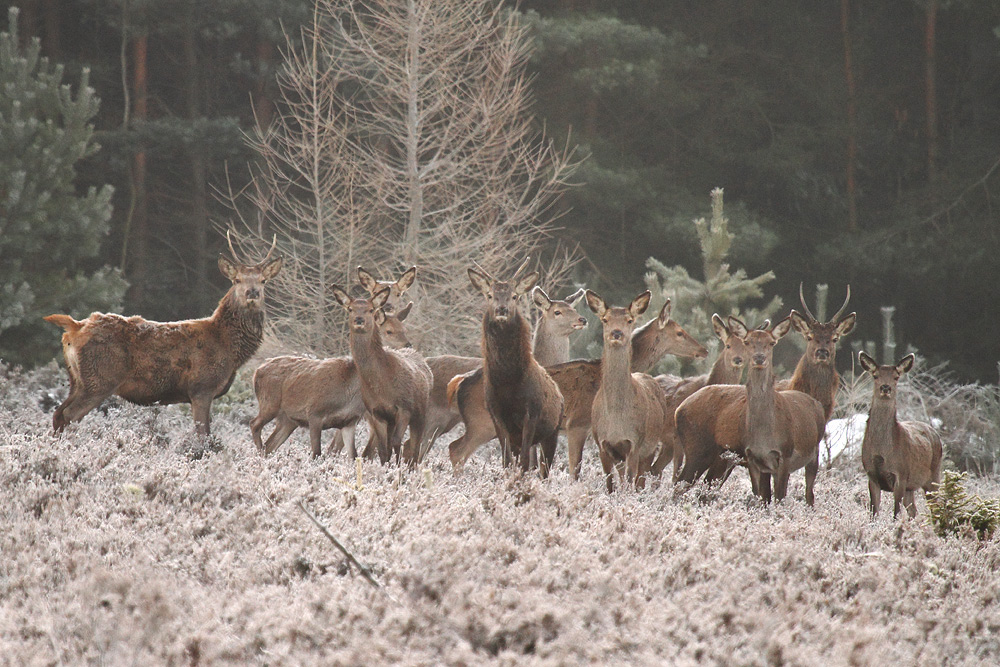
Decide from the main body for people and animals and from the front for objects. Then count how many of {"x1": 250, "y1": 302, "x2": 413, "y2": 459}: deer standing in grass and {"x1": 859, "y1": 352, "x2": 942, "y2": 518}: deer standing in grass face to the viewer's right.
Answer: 1

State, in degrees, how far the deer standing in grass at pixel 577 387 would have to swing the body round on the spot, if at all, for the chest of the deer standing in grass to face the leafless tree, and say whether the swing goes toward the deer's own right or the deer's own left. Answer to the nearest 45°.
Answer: approximately 90° to the deer's own left

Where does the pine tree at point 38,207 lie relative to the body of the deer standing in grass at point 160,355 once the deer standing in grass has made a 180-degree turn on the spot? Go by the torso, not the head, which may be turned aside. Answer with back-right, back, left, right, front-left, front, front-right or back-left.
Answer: right

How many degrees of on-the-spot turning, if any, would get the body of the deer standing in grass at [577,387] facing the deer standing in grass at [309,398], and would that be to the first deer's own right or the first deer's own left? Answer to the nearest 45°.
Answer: approximately 180°

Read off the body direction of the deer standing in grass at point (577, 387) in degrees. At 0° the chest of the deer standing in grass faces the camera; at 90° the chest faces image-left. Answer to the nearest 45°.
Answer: approximately 270°

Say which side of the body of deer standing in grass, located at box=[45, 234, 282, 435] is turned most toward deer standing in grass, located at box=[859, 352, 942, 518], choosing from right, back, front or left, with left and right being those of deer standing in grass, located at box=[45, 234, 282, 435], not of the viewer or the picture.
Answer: front

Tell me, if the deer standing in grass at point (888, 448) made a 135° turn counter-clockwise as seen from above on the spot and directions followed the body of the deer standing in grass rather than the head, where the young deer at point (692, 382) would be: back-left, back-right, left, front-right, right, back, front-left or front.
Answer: back-left

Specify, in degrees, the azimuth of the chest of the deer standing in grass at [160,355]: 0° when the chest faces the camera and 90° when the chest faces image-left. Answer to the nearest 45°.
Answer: approximately 270°

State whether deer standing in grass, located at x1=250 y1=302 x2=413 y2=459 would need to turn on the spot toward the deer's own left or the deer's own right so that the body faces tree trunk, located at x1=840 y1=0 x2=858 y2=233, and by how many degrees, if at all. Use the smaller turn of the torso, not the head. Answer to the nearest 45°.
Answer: approximately 45° to the deer's own left

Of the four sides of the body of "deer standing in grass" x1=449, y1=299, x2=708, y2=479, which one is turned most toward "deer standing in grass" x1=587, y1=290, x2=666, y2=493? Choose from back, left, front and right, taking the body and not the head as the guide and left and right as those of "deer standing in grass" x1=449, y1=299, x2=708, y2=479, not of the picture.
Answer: right

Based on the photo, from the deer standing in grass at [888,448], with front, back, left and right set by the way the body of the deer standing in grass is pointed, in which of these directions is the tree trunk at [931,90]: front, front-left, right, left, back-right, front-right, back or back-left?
back-right

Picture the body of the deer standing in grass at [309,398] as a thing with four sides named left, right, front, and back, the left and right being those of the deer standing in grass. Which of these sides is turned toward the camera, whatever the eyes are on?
right

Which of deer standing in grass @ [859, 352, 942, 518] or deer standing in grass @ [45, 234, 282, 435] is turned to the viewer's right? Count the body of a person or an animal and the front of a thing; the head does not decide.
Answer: deer standing in grass @ [45, 234, 282, 435]
